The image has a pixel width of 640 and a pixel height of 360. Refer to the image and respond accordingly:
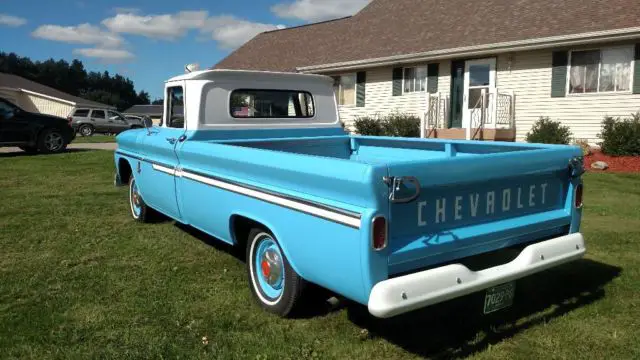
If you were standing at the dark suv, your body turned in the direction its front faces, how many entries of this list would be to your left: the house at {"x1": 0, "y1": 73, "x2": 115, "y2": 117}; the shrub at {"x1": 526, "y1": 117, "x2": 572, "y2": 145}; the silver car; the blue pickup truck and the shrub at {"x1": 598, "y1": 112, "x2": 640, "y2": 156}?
2

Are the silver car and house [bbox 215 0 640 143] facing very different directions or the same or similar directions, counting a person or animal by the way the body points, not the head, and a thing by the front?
very different directions

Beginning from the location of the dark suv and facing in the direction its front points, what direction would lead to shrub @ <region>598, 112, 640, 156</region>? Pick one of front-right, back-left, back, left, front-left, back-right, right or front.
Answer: front-right

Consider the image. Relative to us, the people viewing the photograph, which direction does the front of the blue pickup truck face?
facing away from the viewer and to the left of the viewer

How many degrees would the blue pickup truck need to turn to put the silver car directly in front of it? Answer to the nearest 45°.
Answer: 0° — it already faces it

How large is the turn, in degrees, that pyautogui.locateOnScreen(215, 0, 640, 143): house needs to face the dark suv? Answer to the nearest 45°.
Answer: approximately 45° to its right

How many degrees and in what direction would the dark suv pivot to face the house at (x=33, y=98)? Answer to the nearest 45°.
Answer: approximately 90° to its left

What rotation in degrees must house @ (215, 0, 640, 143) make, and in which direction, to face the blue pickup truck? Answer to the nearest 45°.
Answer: approximately 45° to its left

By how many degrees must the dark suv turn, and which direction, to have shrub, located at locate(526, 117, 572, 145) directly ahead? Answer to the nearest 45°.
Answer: approximately 45° to its right

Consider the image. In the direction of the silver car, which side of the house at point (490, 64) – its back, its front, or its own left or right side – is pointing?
right

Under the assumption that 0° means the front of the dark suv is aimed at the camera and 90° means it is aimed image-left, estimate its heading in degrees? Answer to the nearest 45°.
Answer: approximately 270°

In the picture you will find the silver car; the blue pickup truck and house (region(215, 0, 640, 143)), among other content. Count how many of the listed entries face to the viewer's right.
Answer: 1

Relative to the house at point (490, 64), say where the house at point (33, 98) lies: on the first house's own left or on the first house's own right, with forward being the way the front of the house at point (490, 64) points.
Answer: on the first house's own right
